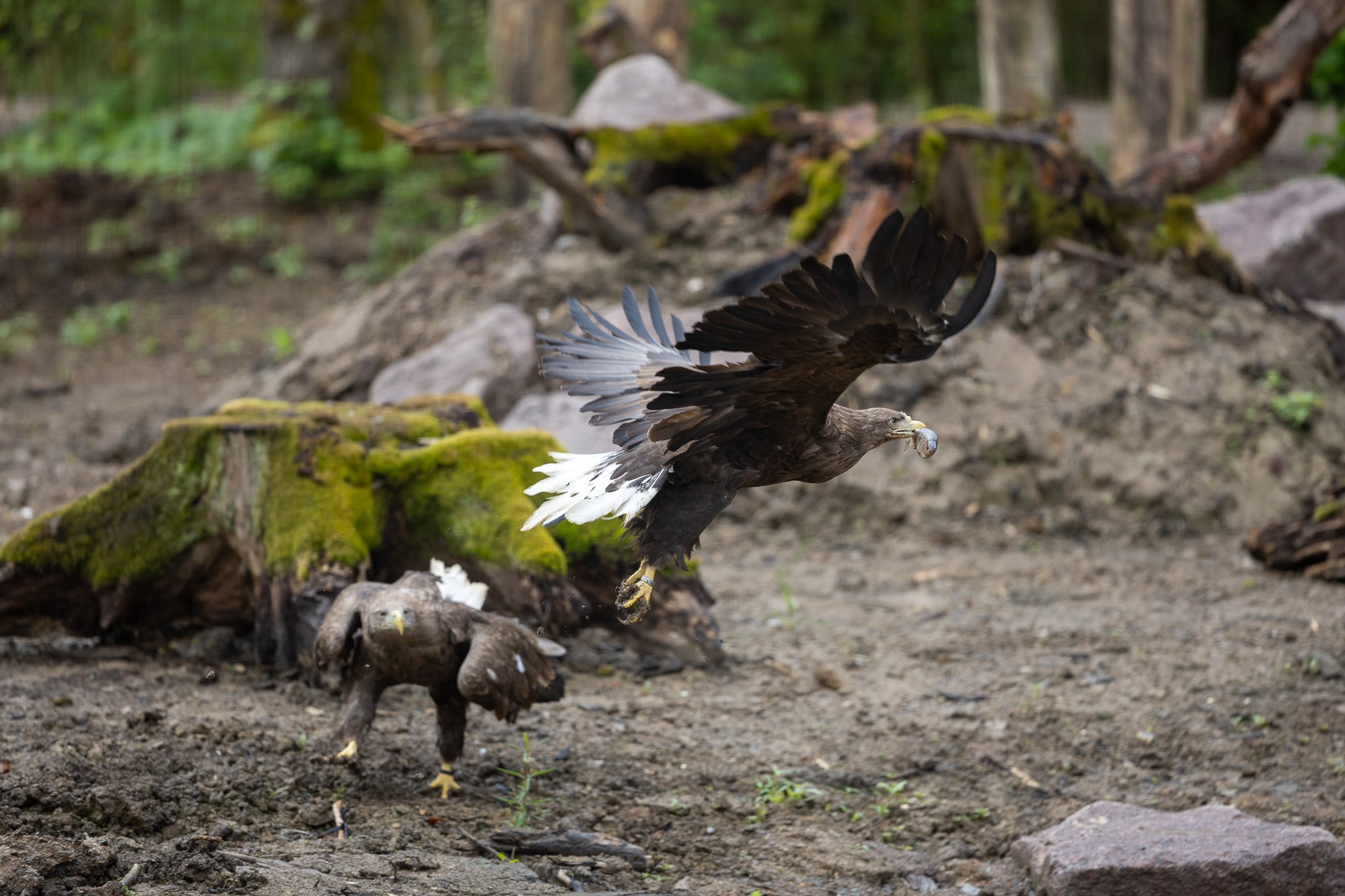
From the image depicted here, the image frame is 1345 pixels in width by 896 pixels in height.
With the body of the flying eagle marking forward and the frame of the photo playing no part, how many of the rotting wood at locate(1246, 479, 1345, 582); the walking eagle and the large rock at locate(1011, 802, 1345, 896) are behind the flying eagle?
1

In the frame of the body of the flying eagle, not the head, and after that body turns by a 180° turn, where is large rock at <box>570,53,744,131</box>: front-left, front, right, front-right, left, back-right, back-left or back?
right

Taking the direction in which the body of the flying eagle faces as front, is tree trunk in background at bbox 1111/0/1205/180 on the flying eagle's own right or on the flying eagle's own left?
on the flying eagle's own left

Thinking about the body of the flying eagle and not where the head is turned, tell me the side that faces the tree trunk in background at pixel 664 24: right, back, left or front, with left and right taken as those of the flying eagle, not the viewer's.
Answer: left

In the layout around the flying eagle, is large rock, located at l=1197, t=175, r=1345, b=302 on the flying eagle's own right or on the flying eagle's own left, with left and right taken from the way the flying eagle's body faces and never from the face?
on the flying eagle's own left

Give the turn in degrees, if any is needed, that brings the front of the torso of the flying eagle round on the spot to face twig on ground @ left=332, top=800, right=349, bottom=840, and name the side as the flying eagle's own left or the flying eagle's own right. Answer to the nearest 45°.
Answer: approximately 180°

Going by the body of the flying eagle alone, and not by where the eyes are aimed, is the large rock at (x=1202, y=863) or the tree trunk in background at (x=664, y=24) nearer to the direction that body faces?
the large rock

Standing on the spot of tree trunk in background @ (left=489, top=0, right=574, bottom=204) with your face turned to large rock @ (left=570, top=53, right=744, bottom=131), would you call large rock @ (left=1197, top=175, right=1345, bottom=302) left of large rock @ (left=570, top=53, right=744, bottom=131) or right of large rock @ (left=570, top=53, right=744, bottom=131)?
left

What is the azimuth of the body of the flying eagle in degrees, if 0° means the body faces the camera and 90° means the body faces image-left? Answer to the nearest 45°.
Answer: approximately 270°

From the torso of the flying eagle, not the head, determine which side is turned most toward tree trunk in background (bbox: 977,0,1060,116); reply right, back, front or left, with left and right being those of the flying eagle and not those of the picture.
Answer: left

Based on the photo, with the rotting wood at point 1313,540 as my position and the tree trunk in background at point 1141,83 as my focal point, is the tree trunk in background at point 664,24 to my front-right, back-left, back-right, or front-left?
front-left
